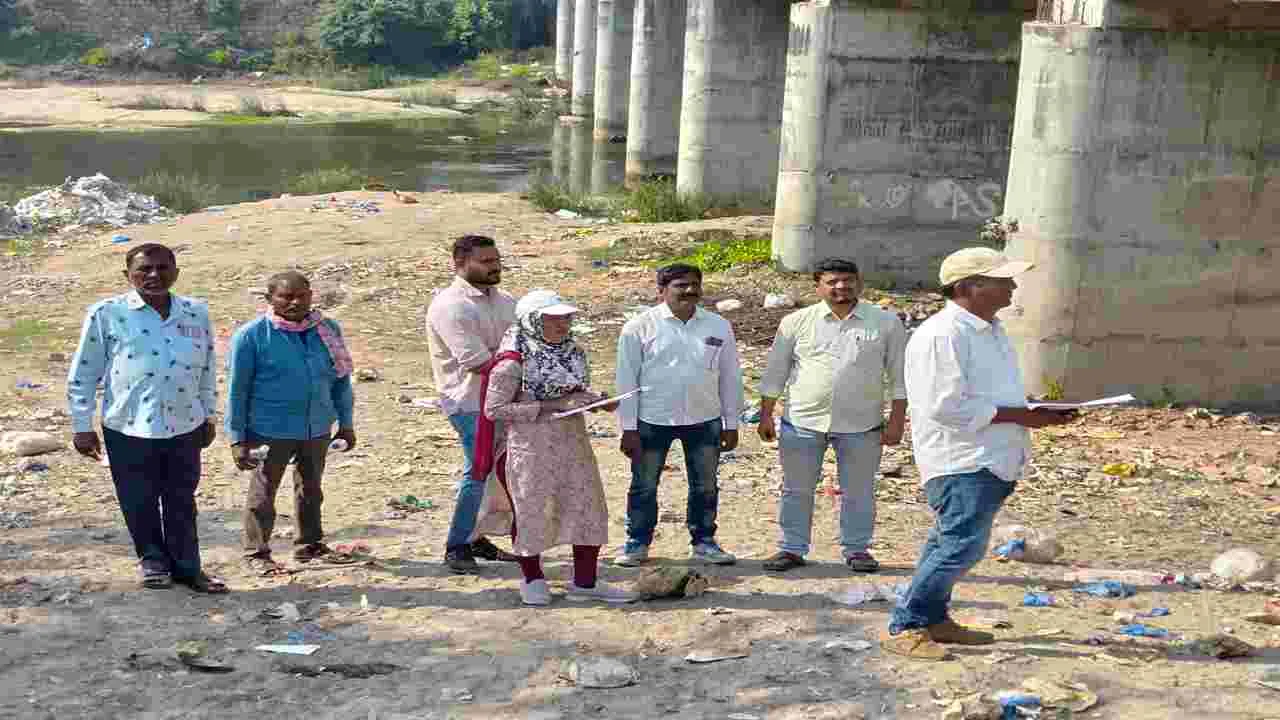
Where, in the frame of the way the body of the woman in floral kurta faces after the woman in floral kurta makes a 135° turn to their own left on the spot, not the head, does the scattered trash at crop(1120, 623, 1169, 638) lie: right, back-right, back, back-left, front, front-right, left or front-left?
right

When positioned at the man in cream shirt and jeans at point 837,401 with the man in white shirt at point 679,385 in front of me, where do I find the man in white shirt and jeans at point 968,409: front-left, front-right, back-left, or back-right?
back-left

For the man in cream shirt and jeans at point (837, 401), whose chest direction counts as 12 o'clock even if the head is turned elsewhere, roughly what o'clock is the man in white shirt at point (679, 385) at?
The man in white shirt is roughly at 3 o'clock from the man in cream shirt and jeans.

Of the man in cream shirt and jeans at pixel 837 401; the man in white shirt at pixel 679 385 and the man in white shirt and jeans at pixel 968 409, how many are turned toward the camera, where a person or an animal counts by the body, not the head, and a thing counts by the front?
2

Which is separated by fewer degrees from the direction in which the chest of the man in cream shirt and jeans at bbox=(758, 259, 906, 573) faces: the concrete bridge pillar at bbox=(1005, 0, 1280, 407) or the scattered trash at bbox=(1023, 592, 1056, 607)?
the scattered trash

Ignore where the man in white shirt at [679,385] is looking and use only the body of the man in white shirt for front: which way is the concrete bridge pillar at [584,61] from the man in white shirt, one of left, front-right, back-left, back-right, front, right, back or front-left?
back

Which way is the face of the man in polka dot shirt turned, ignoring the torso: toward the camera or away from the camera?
toward the camera

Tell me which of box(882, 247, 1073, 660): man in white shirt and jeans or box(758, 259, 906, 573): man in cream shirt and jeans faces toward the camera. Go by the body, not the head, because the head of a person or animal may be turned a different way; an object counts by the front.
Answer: box(758, 259, 906, 573): man in cream shirt and jeans

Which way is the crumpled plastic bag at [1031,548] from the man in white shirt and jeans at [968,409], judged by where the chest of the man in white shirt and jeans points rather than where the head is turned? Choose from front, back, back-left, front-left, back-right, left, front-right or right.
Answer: left

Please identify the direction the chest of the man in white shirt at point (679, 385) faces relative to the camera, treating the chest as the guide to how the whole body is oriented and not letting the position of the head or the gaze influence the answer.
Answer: toward the camera

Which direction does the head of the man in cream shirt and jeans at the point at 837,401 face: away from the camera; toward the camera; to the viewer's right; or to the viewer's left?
toward the camera

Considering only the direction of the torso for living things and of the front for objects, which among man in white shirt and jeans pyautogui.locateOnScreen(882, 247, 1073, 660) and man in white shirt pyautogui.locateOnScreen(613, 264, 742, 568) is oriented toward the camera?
the man in white shirt
